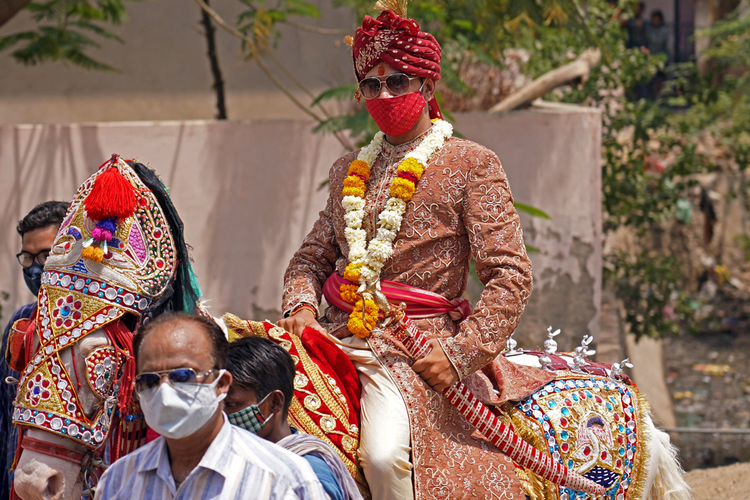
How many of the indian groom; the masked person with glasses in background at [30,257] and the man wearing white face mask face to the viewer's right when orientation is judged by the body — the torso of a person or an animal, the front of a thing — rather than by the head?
0

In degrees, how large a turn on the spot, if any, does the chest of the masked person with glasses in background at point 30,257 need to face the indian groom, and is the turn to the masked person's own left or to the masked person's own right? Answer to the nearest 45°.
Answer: approximately 90° to the masked person's own left

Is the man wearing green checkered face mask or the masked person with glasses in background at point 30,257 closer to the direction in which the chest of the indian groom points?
the man wearing green checkered face mask

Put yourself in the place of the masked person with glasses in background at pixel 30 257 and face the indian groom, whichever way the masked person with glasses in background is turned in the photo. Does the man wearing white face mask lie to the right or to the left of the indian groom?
right

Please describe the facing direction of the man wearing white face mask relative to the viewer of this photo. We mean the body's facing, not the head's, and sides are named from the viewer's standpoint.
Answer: facing the viewer and to the left of the viewer

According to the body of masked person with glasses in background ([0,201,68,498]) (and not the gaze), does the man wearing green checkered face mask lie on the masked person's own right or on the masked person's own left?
on the masked person's own left

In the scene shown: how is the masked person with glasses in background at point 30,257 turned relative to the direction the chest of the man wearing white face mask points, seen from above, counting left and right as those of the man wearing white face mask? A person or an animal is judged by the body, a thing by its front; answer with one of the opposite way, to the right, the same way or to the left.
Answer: the same way

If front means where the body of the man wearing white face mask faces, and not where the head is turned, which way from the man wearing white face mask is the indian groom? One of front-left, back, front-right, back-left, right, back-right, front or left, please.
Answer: back

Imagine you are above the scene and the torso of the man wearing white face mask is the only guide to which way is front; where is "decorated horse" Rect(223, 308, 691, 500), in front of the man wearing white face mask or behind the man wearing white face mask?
behind

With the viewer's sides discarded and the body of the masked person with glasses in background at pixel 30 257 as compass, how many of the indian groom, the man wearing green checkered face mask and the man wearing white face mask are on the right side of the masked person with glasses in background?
0

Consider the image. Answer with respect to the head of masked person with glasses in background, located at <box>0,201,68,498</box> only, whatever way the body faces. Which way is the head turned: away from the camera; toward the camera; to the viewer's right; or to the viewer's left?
toward the camera

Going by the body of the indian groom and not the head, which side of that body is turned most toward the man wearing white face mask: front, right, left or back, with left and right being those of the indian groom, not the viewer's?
front

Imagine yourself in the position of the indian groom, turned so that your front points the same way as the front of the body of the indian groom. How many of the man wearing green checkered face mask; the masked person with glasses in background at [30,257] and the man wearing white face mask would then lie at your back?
0

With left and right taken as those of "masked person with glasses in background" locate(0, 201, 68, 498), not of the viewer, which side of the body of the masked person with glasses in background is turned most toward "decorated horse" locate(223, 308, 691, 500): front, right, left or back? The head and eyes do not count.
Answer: left
